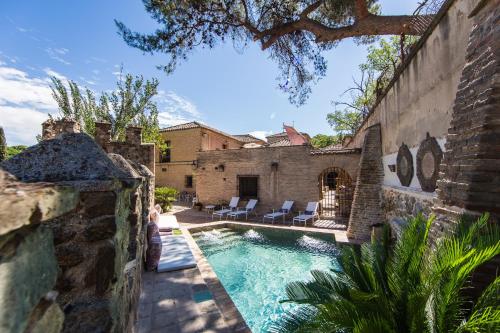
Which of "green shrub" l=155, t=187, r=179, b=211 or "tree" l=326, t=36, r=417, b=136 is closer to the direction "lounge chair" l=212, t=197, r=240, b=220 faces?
the green shrub

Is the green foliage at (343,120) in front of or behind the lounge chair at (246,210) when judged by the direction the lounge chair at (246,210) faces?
behind

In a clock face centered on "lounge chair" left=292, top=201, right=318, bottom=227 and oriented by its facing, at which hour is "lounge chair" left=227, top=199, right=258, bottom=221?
"lounge chair" left=227, top=199, right=258, bottom=221 is roughly at 2 o'clock from "lounge chair" left=292, top=201, right=318, bottom=227.

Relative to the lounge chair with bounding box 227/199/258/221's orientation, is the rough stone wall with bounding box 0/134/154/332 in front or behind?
in front

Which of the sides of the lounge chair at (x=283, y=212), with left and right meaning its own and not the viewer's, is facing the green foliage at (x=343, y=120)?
back

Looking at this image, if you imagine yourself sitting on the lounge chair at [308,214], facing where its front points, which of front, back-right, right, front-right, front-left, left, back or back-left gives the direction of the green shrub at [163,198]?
front-right

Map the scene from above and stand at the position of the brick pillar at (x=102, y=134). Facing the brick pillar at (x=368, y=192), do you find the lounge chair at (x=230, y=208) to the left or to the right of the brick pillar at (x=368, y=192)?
left

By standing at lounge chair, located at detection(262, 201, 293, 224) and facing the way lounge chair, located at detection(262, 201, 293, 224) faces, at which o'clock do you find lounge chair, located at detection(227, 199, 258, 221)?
lounge chair, located at detection(227, 199, 258, 221) is roughly at 2 o'clock from lounge chair, located at detection(262, 201, 293, 224).

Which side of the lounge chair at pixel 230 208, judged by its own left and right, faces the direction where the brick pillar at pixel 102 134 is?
front

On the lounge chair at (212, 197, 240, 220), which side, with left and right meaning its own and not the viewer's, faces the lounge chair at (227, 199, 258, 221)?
left

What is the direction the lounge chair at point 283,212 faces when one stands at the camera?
facing the viewer and to the left of the viewer

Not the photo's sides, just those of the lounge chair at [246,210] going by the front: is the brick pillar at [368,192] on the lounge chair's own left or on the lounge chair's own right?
on the lounge chair's own left

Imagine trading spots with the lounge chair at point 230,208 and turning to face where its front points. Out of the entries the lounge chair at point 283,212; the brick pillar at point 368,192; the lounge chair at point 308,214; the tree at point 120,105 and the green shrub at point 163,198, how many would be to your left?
3

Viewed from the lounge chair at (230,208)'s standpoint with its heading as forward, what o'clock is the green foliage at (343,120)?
The green foliage is roughly at 6 o'clock from the lounge chair.
